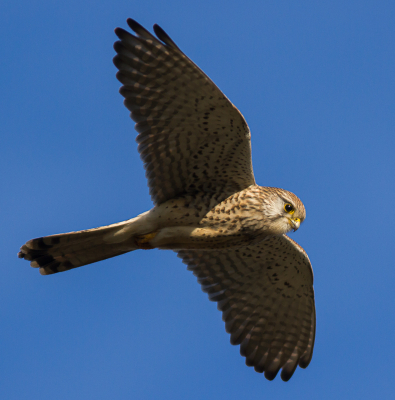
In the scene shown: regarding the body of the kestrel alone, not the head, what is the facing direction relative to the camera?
to the viewer's right
